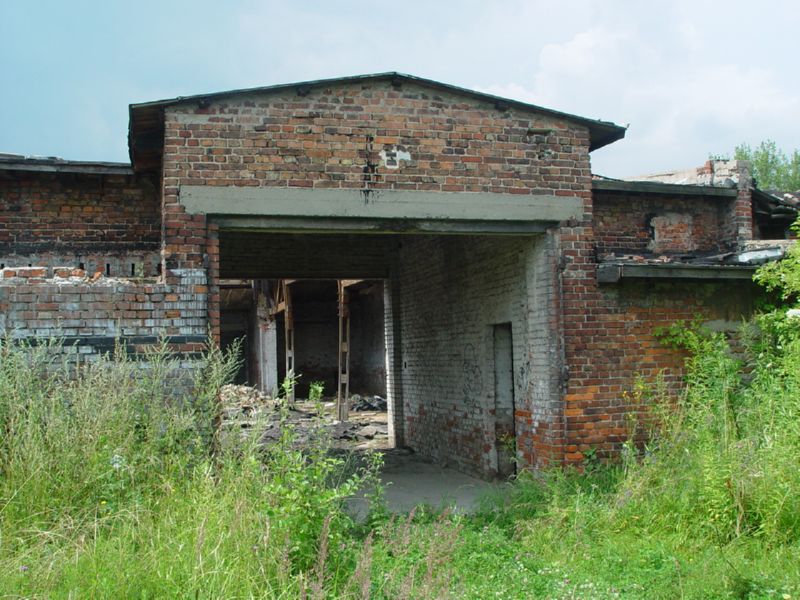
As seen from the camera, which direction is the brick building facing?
toward the camera
